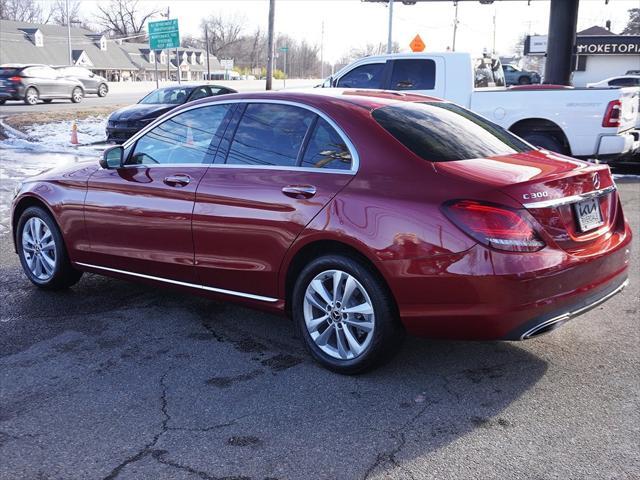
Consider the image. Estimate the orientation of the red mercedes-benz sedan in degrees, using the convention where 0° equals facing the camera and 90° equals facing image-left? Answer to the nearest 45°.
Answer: approximately 135°

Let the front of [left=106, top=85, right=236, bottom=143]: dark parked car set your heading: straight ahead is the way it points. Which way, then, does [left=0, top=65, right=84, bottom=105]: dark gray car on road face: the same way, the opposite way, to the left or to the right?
the opposite way

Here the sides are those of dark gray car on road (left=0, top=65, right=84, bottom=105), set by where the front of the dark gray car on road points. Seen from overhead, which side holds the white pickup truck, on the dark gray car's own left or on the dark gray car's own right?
on the dark gray car's own right

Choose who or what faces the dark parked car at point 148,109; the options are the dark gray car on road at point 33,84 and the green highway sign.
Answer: the green highway sign

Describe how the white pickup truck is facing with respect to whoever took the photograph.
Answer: facing to the left of the viewer

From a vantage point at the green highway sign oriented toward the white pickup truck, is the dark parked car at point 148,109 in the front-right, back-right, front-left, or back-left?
front-right

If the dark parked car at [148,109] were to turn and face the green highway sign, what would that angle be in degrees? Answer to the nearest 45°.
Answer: approximately 135° to its right

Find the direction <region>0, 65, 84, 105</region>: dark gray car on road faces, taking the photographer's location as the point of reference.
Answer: facing away from the viewer and to the right of the viewer

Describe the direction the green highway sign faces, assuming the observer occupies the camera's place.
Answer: facing the viewer

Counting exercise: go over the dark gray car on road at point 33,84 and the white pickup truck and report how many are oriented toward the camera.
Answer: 0

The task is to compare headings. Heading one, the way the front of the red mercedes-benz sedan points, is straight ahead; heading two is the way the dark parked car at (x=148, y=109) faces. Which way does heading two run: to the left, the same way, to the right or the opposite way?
to the left

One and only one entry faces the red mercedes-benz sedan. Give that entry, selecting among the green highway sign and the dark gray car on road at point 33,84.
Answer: the green highway sign

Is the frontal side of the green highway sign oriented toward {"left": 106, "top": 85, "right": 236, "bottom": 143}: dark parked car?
yes

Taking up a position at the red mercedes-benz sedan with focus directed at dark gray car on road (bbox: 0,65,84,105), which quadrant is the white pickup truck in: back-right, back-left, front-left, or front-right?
front-right

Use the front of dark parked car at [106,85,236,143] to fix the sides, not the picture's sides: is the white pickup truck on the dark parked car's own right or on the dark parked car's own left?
on the dark parked car's own left

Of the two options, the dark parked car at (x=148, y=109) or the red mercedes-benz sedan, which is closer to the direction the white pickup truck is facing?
the dark parked car

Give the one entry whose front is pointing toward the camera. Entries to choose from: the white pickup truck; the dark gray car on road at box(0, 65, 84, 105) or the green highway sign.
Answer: the green highway sign

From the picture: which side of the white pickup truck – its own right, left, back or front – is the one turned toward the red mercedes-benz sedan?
left
